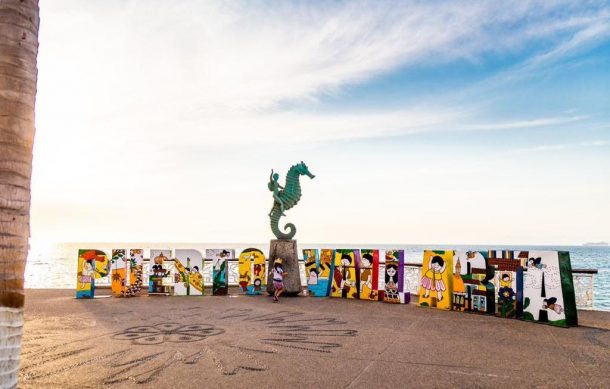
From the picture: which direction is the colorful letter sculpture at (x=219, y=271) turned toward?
toward the camera

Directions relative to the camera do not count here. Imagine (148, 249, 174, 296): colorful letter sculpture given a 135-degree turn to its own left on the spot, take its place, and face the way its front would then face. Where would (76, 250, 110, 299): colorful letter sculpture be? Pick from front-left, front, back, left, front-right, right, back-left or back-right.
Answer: back-left

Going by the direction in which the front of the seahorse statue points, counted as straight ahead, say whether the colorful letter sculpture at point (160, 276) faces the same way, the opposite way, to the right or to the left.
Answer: to the right

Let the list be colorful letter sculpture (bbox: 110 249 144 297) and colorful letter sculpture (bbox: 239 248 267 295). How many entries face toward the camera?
2

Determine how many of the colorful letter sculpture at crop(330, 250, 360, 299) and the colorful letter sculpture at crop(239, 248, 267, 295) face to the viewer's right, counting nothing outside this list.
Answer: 0

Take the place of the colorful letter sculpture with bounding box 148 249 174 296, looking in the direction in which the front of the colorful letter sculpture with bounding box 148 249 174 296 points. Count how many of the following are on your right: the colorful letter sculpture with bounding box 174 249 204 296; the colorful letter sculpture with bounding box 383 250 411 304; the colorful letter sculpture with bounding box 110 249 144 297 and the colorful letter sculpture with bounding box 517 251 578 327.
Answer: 1

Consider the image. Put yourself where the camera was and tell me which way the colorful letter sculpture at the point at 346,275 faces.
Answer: facing the viewer

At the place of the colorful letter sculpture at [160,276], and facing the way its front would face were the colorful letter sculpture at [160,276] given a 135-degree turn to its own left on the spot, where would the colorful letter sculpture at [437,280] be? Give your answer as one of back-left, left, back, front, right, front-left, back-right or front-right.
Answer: right

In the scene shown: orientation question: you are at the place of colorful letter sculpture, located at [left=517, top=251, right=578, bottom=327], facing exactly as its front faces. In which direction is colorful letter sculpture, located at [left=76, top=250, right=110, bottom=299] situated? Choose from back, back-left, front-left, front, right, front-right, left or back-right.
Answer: front-right

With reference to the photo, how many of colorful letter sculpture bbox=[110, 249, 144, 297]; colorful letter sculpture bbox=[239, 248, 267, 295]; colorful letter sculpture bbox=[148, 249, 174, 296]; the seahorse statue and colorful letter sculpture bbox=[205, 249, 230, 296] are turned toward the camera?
4

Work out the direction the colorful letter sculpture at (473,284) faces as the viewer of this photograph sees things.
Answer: facing the viewer and to the left of the viewer

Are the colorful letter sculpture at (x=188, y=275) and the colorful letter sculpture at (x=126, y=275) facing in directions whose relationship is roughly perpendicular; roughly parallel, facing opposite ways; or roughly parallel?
roughly parallel

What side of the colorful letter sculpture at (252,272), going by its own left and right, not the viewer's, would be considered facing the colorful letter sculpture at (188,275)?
right

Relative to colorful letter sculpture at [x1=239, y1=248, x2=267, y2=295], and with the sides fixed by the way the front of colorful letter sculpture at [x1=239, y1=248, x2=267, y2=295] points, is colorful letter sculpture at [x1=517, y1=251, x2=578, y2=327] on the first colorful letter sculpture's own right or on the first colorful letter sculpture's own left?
on the first colorful letter sculpture's own left

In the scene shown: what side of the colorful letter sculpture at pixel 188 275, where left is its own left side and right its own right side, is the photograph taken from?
front
